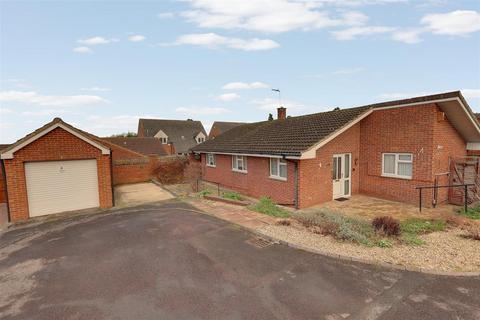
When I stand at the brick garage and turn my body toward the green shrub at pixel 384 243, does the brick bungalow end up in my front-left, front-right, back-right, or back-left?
front-left

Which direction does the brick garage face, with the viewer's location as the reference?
facing the viewer

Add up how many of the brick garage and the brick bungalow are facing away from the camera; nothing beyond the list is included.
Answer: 0

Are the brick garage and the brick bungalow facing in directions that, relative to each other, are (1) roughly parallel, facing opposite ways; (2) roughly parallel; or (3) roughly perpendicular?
roughly parallel

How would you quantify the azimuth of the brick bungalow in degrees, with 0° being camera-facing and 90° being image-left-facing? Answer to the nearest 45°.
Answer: approximately 315°

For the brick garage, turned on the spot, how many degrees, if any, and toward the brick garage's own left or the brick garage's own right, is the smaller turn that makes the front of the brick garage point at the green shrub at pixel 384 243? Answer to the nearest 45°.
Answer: approximately 45° to the brick garage's own left

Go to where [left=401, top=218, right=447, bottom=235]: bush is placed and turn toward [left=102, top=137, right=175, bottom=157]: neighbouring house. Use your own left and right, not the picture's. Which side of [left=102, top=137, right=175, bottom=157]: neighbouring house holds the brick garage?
left

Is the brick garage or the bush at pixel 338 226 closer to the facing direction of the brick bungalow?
the bush

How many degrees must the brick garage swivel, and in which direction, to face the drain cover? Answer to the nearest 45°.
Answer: approximately 45° to its left
